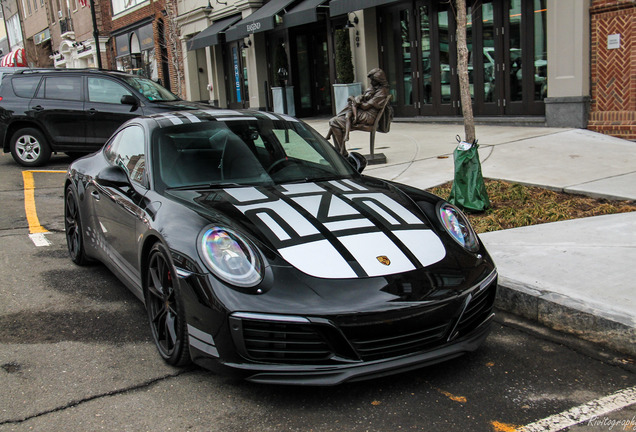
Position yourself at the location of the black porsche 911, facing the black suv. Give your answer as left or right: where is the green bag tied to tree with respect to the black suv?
right

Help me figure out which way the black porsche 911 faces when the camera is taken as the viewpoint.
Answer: facing the viewer and to the right of the viewer

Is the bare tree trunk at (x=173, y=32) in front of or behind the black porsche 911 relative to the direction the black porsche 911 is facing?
behind

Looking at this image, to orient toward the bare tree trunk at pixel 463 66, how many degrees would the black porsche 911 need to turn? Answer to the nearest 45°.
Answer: approximately 90° to its left

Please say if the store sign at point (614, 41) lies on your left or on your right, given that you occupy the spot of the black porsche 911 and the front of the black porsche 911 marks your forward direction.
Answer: on your left

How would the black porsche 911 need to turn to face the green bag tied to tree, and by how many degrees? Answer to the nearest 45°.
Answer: approximately 90° to its left
